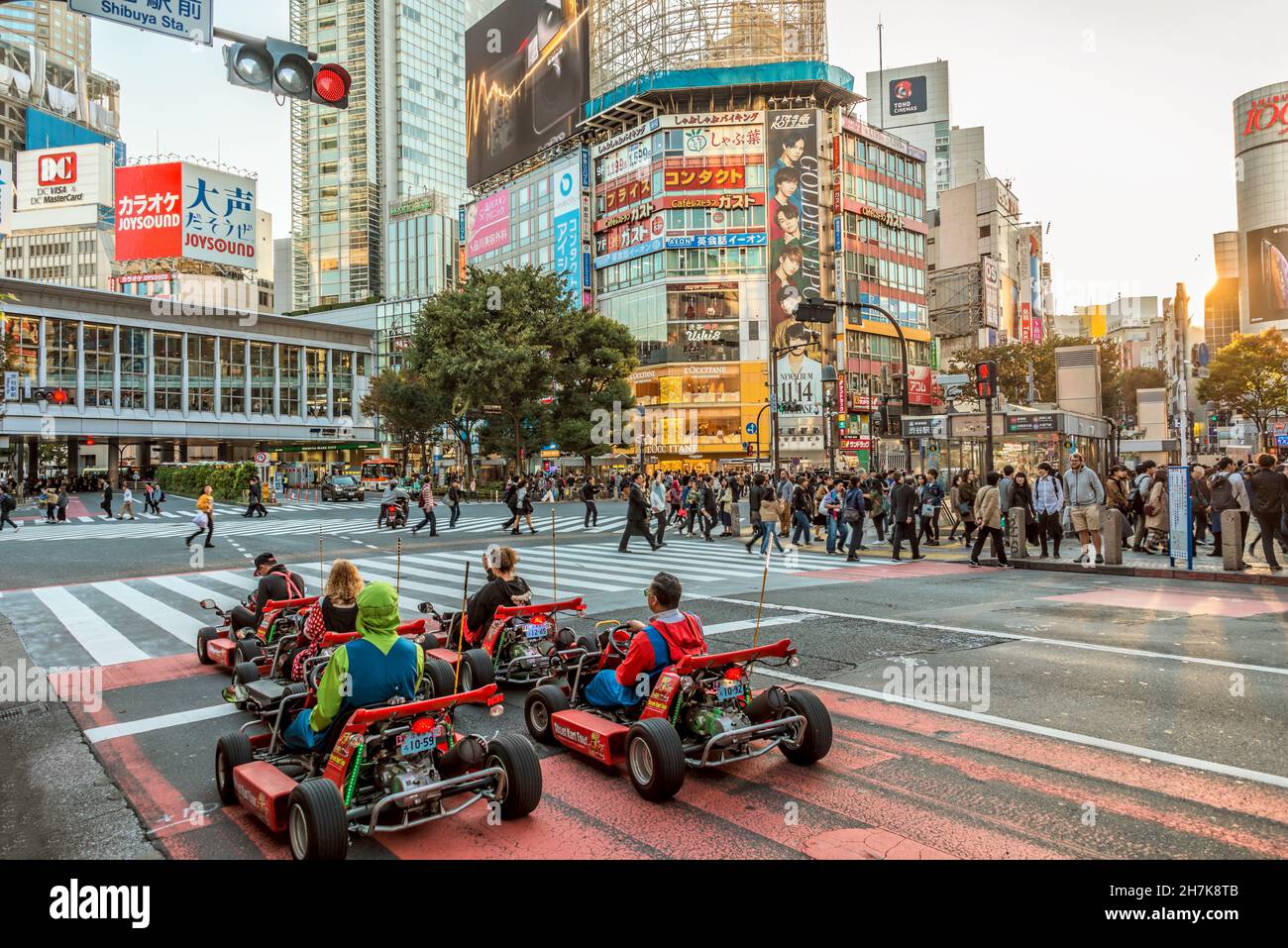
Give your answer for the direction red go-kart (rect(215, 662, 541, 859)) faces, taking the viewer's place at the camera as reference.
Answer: facing away from the viewer and to the left of the viewer

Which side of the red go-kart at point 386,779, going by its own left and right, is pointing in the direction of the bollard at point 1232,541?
right

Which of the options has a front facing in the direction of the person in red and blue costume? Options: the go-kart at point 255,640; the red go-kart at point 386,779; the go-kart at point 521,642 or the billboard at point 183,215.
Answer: the billboard

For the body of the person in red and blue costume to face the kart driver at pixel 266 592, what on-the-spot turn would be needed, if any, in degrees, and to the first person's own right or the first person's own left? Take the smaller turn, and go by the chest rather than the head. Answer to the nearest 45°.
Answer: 0° — they already face them

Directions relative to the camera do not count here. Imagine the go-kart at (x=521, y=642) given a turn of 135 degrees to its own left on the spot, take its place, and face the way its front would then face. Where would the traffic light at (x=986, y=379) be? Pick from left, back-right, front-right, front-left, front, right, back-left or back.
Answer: back-left

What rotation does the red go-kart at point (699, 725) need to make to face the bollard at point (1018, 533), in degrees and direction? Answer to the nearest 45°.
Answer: approximately 90° to its right

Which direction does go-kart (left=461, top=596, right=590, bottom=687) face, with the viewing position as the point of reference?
facing away from the viewer and to the left of the viewer

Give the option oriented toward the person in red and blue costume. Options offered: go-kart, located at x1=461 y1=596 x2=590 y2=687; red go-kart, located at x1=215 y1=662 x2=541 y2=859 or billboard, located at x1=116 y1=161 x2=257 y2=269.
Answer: the billboard

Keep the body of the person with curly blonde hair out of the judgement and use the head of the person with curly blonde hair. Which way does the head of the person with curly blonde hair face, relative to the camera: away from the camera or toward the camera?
away from the camera

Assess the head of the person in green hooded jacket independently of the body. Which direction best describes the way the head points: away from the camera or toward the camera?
away from the camera

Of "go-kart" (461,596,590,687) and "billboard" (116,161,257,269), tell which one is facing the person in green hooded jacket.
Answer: the billboard

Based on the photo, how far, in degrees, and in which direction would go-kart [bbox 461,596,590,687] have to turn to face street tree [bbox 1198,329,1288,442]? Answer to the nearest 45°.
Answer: approximately 90° to its right

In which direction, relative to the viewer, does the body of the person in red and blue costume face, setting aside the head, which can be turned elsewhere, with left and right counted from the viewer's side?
facing away from the viewer and to the left of the viewer
